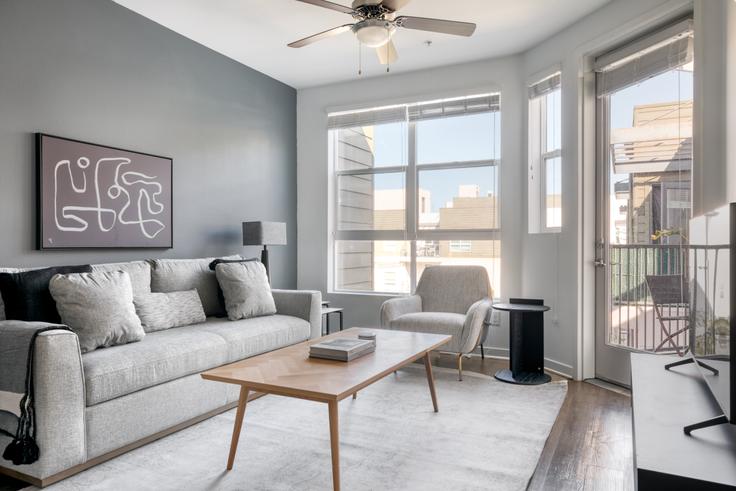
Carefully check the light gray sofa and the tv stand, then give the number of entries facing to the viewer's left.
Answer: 1

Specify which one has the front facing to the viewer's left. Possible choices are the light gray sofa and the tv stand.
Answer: the tv stand

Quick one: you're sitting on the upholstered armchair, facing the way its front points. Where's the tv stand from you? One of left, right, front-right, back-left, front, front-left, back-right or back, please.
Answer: front-left

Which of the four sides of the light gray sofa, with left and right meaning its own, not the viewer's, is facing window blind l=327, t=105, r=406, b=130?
left

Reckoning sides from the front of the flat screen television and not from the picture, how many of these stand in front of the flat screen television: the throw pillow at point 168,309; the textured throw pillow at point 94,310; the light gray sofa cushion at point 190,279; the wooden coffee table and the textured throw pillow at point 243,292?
5

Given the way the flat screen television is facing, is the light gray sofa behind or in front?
in front

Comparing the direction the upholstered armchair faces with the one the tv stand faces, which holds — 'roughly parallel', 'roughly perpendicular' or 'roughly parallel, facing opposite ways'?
roughly perpendicular

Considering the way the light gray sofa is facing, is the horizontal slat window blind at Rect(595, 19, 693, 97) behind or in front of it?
in front

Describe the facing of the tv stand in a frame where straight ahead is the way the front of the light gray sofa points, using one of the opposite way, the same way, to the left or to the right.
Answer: the opposite way

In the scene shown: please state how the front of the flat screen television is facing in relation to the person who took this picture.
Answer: facing to the left of the viewer

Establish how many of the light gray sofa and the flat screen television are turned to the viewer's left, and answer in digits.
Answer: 1

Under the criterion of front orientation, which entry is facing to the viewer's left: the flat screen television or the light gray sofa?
the flat screen television

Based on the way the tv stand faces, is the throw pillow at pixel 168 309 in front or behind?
in front

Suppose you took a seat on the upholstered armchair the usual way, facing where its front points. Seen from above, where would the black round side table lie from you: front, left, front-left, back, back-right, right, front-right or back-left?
left

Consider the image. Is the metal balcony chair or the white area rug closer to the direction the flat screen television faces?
the white area rug

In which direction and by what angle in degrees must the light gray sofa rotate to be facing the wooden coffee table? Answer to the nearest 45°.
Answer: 0° — it already faces it

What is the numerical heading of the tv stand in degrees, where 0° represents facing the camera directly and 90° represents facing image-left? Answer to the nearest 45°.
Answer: approximately 90°
